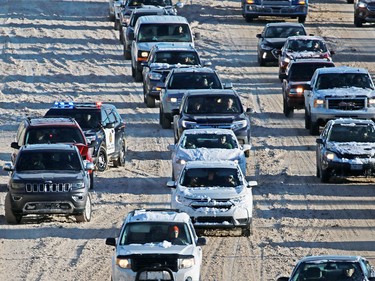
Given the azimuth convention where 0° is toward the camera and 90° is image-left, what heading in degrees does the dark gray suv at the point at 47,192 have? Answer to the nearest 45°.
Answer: approximately 0°

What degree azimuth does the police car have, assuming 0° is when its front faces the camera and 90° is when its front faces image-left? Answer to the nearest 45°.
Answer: approximately 45°

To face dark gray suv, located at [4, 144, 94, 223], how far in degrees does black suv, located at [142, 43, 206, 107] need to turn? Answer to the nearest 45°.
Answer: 0° — it already faces it

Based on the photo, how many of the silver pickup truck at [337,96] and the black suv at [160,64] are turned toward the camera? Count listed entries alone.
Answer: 2

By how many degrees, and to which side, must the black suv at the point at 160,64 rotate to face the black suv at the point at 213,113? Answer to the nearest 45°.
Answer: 0° — it already faces it

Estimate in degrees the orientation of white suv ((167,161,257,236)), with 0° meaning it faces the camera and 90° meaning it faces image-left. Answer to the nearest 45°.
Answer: approximately 0°
